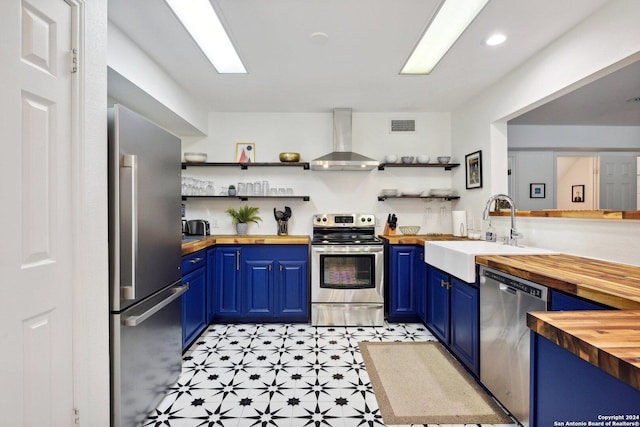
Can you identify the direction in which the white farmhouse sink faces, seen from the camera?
facing the viewer and to the left of the viewer

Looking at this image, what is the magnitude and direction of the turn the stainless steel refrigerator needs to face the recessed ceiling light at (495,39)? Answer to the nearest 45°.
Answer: approximately 45° to its left

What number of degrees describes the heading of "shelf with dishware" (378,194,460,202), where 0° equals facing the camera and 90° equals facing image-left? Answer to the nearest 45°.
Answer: approximately 0°

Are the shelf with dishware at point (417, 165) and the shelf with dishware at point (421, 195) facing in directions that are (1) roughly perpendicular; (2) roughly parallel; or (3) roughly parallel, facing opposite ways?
roughly parallel

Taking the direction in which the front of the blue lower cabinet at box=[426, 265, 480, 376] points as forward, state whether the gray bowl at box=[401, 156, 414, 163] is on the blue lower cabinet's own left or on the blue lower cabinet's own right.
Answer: on the blue lower cabinet's own right

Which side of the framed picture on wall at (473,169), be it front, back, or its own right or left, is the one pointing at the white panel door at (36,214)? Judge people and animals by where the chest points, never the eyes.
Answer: front

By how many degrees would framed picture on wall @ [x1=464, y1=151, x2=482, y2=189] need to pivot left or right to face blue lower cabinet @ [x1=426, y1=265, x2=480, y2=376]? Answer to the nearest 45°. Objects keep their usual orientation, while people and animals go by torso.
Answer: approximately 45° to its left

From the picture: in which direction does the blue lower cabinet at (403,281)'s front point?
toward the camera

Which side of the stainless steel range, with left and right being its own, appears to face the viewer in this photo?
front

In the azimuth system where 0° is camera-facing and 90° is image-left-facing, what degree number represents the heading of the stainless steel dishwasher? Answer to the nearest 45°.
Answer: approximately 45°

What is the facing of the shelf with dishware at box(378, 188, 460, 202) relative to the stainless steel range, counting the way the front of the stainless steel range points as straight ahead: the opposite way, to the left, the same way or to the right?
the same way

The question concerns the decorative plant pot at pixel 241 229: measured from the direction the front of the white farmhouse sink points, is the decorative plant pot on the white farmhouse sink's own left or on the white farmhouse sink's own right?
on the white farmhouse sink's own right

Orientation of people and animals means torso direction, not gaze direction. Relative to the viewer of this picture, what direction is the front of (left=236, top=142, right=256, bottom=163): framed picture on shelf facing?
facing the viewer

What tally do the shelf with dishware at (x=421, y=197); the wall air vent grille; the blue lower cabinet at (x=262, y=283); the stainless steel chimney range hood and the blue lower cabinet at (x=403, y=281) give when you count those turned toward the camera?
5

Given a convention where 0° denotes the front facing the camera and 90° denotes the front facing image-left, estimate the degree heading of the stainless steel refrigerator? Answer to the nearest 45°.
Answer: approximately 315°

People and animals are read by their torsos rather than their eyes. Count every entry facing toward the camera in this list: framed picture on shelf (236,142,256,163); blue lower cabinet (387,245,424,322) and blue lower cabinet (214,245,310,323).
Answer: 3

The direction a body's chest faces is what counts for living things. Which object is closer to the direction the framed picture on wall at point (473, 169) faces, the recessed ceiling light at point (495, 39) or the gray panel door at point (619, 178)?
the recessed ceiling light

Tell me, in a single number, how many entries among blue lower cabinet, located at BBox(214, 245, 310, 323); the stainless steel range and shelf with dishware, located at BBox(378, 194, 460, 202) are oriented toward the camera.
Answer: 3
